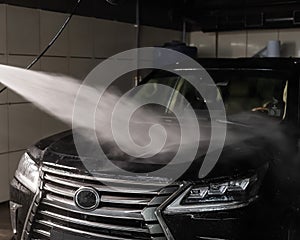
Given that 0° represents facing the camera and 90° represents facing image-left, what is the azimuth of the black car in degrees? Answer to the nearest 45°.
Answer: approximately 45°
